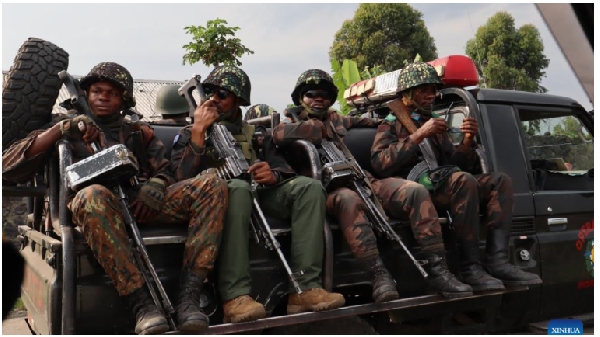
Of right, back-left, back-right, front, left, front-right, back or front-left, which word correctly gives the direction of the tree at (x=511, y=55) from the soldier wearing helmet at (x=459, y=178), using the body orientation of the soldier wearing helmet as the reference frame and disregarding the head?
back-left

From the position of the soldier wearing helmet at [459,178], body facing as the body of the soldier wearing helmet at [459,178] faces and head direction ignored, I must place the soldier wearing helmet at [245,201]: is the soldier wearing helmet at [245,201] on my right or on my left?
on my right

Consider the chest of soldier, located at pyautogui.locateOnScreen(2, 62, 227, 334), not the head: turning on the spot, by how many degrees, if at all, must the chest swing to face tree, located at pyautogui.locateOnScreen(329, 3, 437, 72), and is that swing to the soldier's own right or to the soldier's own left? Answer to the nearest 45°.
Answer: approximately 135° to the soldier's own left

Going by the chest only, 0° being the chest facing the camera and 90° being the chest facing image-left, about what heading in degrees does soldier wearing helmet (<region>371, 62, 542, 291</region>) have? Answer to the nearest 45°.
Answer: approximately 315°

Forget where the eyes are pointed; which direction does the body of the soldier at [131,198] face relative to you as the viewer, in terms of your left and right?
facing the viewer

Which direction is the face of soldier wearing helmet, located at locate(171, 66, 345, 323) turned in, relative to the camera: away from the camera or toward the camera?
toward the camera

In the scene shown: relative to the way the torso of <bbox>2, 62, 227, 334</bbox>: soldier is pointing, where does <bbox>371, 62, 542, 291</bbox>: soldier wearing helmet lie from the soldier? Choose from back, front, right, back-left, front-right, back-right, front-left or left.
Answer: left
